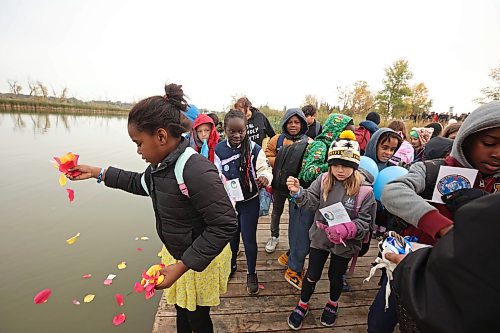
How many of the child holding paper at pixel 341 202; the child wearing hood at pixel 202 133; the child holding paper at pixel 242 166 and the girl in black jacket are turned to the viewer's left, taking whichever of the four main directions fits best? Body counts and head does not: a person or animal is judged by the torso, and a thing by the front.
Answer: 1

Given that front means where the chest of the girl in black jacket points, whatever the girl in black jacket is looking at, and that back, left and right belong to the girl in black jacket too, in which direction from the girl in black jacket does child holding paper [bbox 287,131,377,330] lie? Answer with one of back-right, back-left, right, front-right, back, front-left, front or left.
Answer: back

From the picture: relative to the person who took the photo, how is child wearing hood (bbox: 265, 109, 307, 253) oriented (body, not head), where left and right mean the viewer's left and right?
facing the viewer

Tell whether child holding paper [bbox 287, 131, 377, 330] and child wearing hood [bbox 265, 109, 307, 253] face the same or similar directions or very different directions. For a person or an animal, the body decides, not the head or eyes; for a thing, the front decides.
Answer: same or similar directions

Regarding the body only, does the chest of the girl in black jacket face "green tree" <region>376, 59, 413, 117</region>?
no

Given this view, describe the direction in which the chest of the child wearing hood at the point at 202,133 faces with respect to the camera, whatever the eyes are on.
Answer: toward the camera

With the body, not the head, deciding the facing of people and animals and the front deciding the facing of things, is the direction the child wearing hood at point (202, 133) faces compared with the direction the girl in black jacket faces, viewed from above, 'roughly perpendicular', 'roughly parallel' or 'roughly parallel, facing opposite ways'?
roughly perpendicular

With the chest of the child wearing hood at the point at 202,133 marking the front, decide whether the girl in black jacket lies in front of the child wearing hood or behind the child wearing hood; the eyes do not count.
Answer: in front

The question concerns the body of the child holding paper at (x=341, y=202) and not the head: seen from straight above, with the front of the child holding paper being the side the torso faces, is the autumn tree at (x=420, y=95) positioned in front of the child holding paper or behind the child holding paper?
behind

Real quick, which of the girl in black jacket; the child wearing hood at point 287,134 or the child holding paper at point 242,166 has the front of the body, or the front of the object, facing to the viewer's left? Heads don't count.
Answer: the girl in black jacket

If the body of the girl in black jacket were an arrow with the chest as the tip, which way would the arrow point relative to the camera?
to the viewer's left

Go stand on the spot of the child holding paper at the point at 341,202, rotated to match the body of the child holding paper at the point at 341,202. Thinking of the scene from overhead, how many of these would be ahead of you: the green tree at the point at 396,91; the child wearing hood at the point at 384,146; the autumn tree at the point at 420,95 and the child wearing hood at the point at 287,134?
0

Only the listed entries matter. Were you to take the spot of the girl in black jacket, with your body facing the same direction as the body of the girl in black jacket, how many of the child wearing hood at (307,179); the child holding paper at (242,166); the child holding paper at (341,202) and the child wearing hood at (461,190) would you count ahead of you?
0

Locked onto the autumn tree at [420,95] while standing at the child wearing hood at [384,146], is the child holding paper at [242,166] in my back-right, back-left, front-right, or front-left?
back-left

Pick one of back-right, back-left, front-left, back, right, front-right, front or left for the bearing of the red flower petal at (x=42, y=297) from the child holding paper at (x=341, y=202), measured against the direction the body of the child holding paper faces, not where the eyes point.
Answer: right

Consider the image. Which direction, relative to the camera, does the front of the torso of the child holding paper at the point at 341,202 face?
toward the camera
